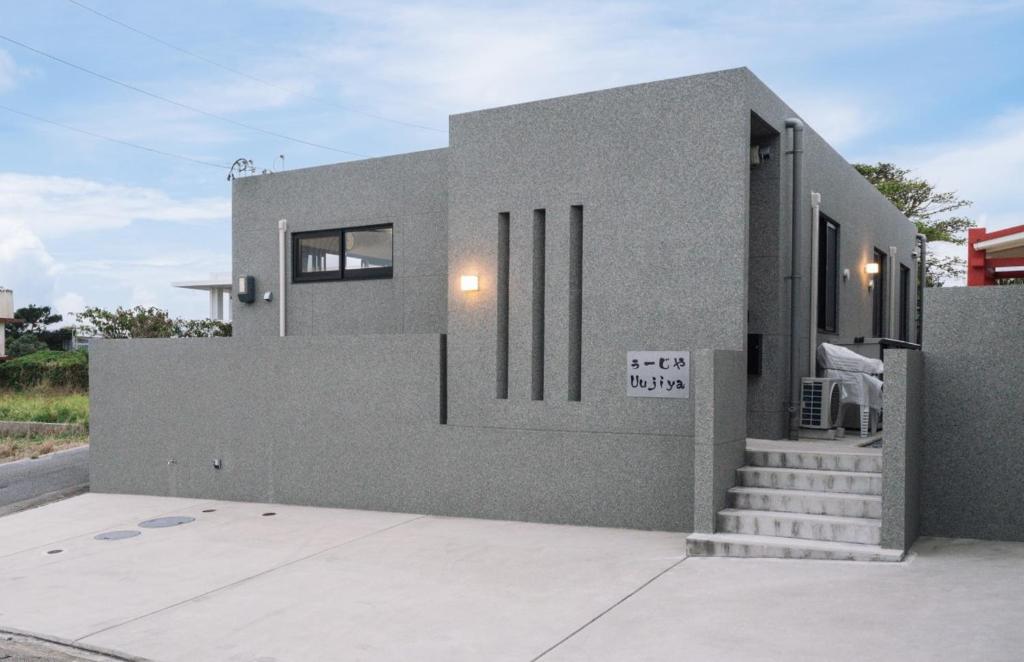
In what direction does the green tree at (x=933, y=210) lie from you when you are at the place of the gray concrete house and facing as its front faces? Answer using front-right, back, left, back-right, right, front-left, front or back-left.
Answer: back

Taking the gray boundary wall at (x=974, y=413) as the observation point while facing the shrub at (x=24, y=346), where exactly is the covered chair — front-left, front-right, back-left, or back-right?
front-right

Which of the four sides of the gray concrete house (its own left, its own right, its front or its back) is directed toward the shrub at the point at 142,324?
right

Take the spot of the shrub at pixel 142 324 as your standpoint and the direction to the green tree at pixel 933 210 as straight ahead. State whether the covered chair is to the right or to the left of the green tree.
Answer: right

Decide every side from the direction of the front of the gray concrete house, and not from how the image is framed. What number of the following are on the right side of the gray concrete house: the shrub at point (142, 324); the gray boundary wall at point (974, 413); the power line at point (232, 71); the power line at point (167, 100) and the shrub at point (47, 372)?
4

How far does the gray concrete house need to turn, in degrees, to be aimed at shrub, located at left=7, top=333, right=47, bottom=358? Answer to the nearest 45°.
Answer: approximately 90° to its right

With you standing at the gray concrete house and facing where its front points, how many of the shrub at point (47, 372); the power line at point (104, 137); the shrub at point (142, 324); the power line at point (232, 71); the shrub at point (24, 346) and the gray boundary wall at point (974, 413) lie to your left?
1

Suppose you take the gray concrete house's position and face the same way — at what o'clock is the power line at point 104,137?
The power line is roughly at 3 o'clock from the gray concrete house.

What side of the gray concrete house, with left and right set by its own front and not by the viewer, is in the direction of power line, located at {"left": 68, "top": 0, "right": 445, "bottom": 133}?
right

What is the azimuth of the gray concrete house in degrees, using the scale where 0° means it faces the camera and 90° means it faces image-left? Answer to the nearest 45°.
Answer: approximately 45°

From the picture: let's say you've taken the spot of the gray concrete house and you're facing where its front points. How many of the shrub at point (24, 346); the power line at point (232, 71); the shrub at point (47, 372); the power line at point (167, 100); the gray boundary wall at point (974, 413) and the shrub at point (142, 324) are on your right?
5

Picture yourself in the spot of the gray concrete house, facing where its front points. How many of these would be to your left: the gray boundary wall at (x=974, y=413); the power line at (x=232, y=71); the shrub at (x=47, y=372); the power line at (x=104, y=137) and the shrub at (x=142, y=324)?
1
